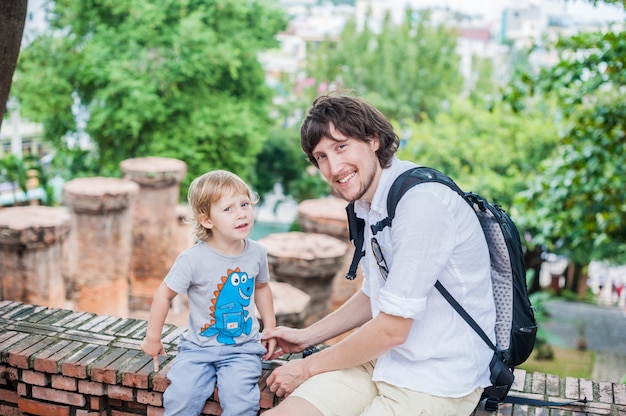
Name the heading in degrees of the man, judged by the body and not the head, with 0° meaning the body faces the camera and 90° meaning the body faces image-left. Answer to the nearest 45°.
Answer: approximately 90°

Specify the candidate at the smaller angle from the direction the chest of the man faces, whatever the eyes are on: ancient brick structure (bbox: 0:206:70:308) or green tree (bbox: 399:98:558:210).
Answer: the ancient brick structure

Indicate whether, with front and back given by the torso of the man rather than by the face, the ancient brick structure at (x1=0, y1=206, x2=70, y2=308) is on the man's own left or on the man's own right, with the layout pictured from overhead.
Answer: on the man's own right

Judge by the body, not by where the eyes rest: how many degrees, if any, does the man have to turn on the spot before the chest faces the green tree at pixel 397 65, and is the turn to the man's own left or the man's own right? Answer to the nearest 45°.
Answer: approximately 90° to the man's own right

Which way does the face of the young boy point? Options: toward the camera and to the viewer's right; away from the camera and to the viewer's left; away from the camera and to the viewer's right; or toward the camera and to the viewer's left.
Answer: toward the camera and to the viewer's right

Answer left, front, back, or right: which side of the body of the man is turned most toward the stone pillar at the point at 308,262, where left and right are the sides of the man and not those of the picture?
right

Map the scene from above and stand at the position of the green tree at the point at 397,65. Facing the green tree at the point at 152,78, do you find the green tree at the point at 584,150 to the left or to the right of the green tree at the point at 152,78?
left

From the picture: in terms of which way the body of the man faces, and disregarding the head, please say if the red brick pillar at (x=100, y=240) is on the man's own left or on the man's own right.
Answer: on the man's own right

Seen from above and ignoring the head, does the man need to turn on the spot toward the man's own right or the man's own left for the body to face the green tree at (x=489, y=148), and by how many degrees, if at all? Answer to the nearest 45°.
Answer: approximately 90° to the man's own right

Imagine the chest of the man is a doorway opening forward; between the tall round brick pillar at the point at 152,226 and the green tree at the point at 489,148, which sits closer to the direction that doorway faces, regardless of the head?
the tall round brick pillar

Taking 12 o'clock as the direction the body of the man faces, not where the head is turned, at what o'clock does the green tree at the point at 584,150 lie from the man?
The green tree is roughly at 4 o'clock from the man.

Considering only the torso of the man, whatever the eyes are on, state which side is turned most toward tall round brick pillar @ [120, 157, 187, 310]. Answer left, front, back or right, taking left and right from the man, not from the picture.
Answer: right
